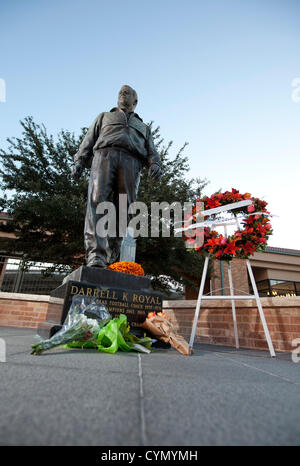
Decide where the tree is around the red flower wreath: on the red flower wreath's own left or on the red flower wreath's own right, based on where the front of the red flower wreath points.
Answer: on the red flower wreath's own right

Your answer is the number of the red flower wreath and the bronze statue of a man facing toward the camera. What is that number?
2

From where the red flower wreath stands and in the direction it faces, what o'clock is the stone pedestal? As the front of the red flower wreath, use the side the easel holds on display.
The stone pedestal is roughly at 2 o'clock from the red flower wreath.

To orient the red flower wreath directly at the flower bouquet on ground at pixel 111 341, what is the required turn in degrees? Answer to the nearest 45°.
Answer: approximately 45° to its right

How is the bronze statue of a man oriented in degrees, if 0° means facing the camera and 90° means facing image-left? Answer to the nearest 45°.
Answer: approximately 0°

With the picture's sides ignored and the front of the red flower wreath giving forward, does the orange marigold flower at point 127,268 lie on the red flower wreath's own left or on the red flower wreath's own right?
on the red flower wreath's own right

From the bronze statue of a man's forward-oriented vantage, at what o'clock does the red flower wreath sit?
The red flower wreath is roughly at 9 o'clock from the bronze statue of a man.

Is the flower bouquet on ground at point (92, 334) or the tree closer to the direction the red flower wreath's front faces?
the flower bouquet on ground

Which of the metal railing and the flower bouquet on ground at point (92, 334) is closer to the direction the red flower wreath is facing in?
the flower bouquet on ground

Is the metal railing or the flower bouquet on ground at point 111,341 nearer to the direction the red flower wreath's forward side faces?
the flower bouquet on ground
